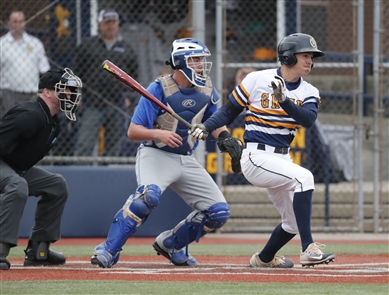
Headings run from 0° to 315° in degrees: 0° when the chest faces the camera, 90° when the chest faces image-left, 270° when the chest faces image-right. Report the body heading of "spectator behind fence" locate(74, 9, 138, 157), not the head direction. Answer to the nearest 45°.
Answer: approximately 0°

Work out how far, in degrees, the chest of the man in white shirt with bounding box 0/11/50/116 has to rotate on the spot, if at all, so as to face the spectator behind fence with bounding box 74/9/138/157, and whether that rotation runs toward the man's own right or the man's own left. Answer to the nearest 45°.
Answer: approximately 90° to the man's own left

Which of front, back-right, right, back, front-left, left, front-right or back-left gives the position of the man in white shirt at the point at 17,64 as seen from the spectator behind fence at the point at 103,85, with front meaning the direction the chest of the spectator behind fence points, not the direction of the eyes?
right

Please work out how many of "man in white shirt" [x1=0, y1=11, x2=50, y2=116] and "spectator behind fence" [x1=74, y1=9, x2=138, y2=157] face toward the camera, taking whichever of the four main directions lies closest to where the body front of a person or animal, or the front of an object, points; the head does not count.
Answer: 2
